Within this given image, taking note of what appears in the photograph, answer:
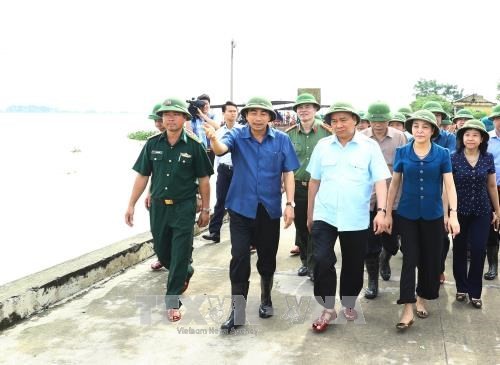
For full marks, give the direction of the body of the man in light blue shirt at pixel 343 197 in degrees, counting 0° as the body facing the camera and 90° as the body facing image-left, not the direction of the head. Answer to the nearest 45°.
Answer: approximately 0°

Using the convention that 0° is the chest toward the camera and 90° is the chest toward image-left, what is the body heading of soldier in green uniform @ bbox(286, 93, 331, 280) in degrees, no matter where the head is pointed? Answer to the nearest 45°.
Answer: approximately 0°

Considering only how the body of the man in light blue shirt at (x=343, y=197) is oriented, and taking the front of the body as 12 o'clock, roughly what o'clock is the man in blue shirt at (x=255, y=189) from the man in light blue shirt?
The man in blue shirt is roughly at 3 o'clock from the man in light blue shirt.

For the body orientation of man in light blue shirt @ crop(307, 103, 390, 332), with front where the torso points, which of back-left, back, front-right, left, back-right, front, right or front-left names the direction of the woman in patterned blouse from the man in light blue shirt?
back-left

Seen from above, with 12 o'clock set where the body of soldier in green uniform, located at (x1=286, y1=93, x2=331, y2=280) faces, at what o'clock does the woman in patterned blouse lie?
The woman in patterned blouse is roughly at 10 o'clock from the soldier in green uniform.

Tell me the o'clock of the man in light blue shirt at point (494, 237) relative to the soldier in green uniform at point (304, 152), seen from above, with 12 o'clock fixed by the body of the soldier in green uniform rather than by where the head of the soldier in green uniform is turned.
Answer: The man in light blue shirt is roughly at 9 o'clock from the soldier in green uniform.

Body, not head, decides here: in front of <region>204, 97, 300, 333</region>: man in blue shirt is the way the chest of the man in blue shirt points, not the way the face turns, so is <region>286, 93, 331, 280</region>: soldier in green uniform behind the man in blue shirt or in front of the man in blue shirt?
behind

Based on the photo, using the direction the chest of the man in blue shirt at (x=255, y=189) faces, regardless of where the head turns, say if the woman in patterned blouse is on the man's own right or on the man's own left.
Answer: on the man's own left
